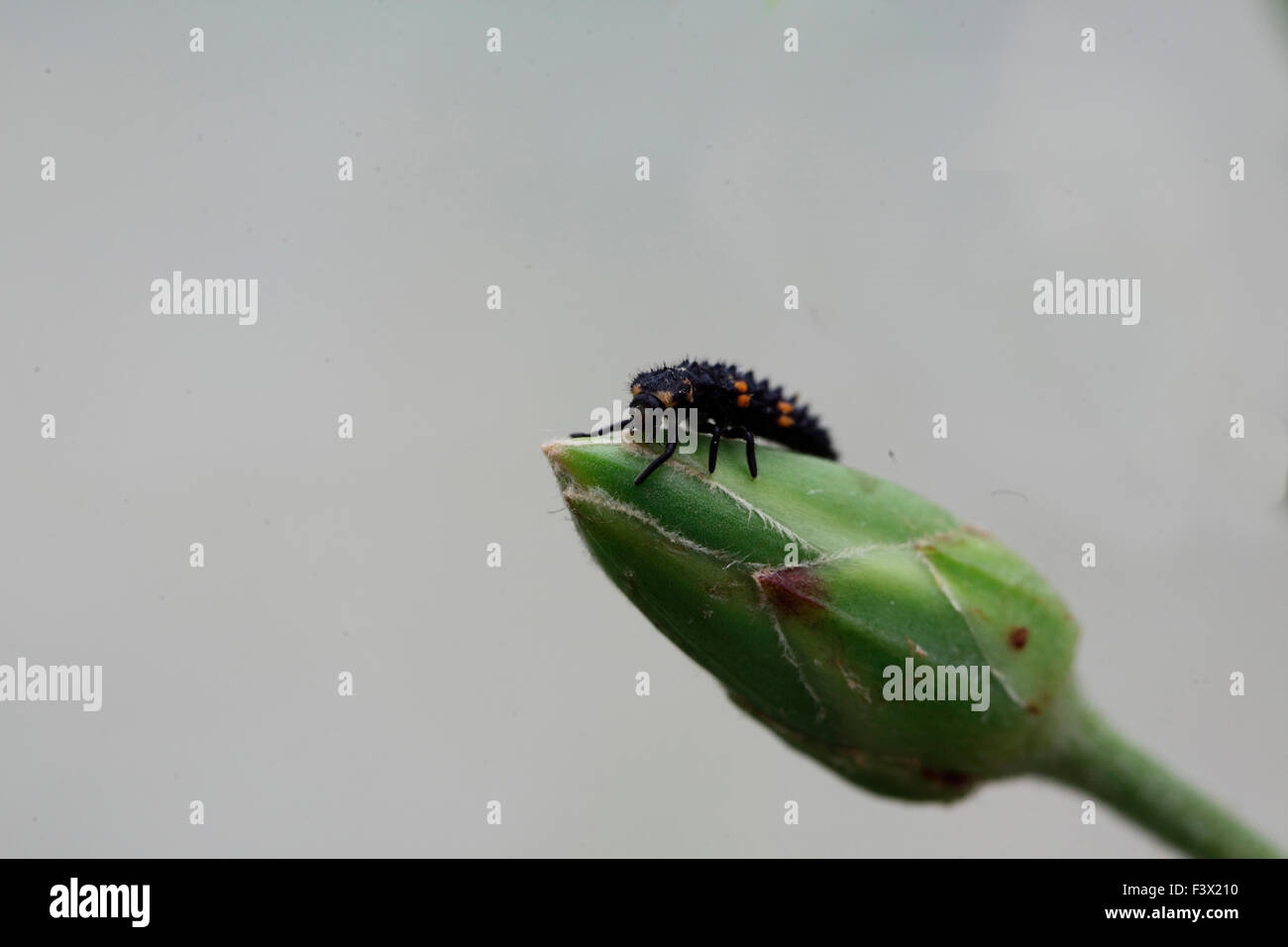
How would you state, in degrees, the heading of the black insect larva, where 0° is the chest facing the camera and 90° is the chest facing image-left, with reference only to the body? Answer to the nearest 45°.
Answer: approximately 45°
